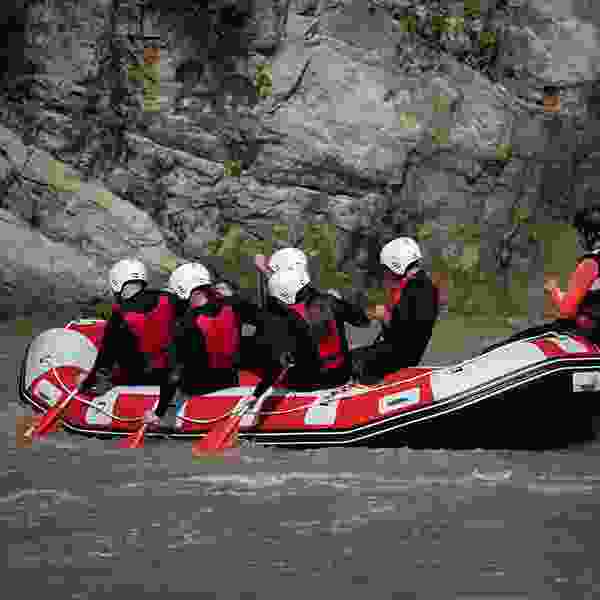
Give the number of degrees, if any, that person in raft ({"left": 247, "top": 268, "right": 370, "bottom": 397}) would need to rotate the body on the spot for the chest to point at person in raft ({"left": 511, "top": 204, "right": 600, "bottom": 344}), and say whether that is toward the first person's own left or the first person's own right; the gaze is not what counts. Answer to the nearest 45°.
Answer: approximately 135° to the first person's own right

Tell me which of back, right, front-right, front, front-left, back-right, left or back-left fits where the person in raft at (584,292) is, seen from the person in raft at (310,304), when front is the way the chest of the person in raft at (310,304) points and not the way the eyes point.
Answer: back

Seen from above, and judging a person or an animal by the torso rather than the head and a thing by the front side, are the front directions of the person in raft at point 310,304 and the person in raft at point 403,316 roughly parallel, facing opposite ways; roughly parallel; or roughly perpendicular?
roughly parallel

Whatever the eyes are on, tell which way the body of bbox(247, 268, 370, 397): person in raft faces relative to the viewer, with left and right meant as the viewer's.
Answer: facing away from the viewer and to the left of the viewer

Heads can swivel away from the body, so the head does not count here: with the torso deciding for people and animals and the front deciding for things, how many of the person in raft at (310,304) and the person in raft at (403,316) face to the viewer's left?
2

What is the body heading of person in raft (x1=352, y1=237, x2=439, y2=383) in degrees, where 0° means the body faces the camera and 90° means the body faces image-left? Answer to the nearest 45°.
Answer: approximately 90°

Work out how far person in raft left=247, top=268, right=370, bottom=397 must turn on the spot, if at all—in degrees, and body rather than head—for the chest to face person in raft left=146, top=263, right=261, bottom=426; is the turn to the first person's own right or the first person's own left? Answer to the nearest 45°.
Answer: approximately 45° to the first person's own left

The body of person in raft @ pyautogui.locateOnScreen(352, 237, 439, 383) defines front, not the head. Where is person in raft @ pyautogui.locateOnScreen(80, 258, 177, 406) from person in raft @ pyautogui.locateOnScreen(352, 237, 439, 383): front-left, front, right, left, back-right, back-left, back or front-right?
front

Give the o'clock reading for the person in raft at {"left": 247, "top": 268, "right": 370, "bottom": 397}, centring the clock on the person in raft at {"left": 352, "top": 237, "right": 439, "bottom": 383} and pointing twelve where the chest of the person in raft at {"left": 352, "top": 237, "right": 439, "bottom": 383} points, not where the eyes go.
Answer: the person in raft at {"left": 247, "top": 268, "right": 370, "bottom": 397} is roughly at 11 o'clock from the person in raft at {"left": 352, "top": 237, "right": 439, "bottom": 383}.

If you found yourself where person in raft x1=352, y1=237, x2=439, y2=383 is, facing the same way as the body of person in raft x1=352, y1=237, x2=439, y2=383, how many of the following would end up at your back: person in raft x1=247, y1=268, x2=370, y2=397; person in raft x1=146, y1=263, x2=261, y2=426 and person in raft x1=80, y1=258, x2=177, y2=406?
0
